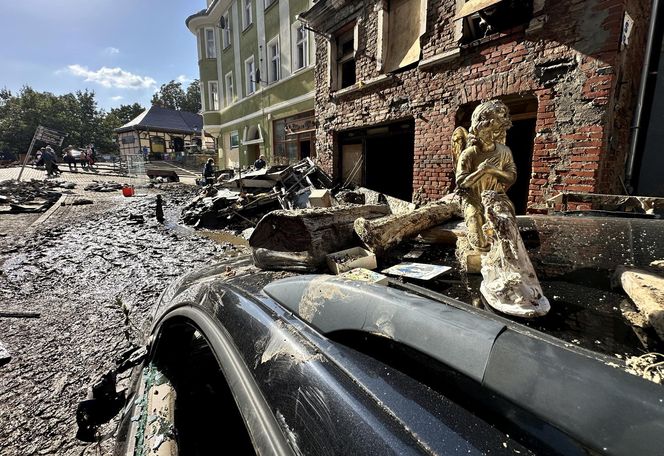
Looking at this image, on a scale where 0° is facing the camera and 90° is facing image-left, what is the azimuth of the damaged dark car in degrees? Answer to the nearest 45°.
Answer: approximately 135°

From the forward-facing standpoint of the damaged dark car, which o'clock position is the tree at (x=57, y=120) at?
The tree is roughly at 12 o'clock from the damaged dark car.

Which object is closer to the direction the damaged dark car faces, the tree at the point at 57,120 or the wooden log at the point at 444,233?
the tree

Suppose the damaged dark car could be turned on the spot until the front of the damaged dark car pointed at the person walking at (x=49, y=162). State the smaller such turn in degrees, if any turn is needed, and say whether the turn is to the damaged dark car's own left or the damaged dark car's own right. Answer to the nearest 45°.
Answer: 0° — it already faces them

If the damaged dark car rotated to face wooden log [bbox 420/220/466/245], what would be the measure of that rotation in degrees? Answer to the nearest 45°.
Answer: approximately 45° to its right

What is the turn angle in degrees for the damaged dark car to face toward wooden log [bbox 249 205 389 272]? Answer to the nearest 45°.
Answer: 0° — it already faces it
